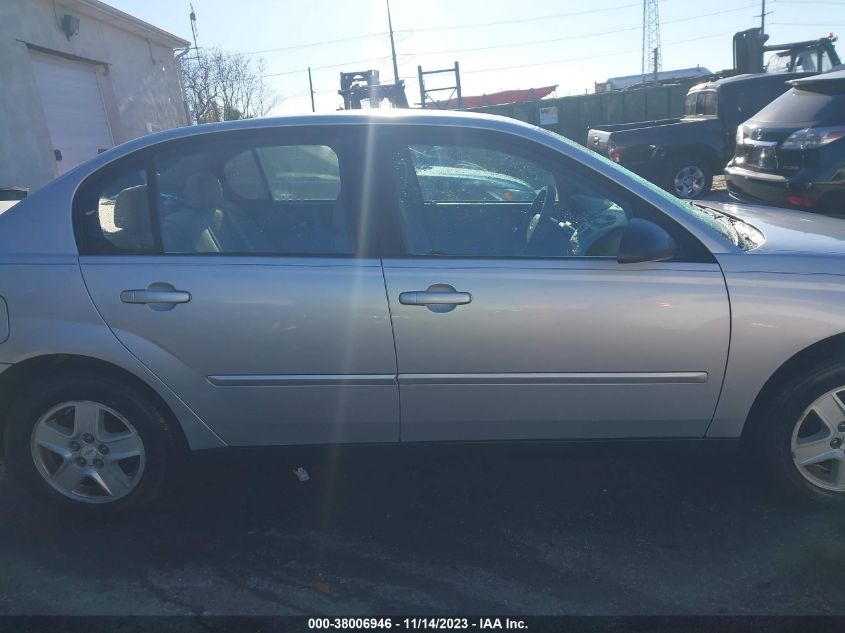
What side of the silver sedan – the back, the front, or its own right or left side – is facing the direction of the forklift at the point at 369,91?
left

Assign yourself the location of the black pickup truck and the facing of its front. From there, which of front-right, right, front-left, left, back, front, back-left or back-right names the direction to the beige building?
back-left

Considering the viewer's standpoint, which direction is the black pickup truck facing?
facing away from the viewer and to the right of the viewer

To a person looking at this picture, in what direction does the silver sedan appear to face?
facing to the right of the viewer

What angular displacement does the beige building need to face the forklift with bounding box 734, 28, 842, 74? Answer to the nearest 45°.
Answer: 0° — it already faces it

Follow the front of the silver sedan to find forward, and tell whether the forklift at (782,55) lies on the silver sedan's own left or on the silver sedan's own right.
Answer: on the silver sedan's own left

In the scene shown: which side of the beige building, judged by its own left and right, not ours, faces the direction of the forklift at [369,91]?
left

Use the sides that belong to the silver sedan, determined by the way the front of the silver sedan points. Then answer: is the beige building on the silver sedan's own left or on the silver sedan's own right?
on the silver sedan's own left

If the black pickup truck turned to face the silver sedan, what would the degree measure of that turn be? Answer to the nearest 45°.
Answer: approximately 135° to its right
